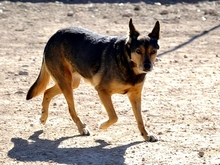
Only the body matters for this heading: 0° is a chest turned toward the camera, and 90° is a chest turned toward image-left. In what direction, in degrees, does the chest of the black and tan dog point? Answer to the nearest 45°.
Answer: approximately 315°

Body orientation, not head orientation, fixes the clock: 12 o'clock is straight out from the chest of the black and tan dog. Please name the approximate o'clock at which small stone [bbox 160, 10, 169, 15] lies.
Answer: The small stone is roughly at 8 o'clock from the black and tan dog.
